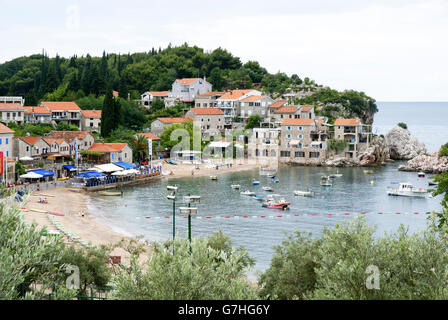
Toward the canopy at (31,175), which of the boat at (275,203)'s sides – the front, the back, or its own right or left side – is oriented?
front

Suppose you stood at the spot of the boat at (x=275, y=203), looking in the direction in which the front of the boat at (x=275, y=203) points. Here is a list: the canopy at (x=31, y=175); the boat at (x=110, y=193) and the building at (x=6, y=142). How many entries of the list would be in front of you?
3

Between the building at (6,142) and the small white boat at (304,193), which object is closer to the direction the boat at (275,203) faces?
the building

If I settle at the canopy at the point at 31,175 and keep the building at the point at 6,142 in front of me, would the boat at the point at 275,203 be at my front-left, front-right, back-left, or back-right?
back-right

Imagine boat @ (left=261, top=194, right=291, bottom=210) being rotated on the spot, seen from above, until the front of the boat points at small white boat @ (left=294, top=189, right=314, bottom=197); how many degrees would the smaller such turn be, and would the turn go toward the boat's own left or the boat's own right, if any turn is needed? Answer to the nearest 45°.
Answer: approximately 135° to the boat's own right

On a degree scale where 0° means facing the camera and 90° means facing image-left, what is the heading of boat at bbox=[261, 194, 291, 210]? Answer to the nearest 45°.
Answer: approximately 90°

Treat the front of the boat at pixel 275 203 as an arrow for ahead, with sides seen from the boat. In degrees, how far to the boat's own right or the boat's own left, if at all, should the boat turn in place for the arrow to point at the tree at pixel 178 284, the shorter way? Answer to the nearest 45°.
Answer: approximately 90° to the boat's own left
